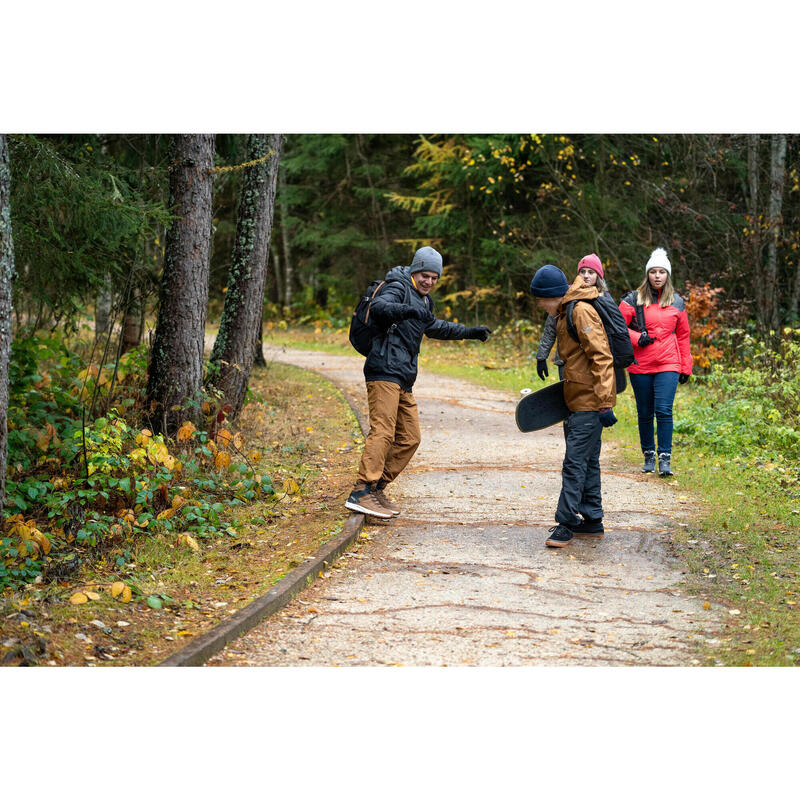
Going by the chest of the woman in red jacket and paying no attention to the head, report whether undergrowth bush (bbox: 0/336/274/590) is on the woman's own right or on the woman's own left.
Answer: on the woman's own right

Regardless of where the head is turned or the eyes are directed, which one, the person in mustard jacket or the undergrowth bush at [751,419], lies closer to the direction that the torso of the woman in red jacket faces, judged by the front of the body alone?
the person in mustard jacket

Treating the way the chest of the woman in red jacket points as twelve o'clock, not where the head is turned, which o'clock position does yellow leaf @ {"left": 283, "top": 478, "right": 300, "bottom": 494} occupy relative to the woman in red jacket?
The yellow leaf is roughly at 2 o'clock from the woman in red jacket.

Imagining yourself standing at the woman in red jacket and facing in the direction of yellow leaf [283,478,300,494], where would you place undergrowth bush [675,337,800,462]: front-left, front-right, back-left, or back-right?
back-right

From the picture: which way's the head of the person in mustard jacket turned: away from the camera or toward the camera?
away from the camera

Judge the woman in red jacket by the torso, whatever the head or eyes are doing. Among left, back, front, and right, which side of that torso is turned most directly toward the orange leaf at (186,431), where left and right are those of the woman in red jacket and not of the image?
right

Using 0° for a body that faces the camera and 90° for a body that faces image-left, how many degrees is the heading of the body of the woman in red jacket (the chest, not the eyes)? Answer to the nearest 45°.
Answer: approximately 0°

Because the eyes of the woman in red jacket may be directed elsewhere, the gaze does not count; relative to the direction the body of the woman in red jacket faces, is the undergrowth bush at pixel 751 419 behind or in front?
behind

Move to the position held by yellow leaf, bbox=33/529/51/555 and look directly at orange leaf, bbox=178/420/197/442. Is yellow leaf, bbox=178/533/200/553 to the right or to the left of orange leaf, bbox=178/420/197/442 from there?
right

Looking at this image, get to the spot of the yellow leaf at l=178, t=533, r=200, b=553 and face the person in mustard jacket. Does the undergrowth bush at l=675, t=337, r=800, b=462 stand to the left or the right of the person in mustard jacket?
left

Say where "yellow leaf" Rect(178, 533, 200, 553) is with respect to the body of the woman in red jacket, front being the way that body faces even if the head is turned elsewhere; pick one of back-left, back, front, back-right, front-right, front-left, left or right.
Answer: front-right
